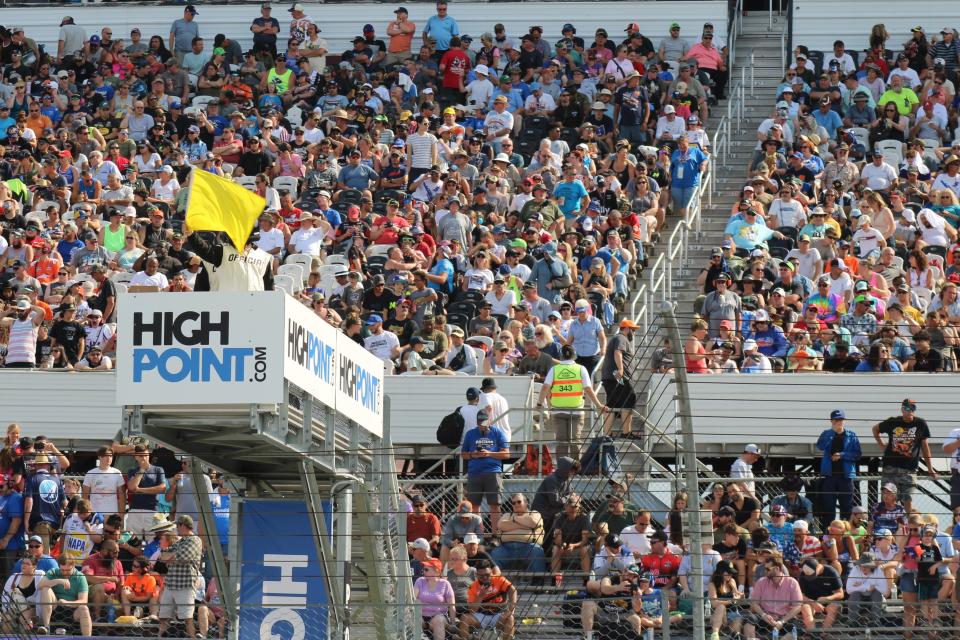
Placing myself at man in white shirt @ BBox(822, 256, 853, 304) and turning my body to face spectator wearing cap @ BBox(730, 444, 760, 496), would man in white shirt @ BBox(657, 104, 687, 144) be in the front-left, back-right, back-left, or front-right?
back-right

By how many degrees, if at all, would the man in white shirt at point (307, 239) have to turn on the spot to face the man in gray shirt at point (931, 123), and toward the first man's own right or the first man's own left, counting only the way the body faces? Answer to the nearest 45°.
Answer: approximately 90° to the first man's own left

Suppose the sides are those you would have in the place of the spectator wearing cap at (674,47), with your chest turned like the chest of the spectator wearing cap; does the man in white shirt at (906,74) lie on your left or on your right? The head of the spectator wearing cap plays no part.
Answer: on your left

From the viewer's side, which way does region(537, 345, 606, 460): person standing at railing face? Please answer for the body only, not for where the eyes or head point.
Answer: away from the camera

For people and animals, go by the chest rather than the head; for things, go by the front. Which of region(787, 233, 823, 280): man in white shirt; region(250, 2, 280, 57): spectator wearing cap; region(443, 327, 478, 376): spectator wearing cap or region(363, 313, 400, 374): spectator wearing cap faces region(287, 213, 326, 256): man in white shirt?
region(250, 2, 280, 57): spectator wearing cap

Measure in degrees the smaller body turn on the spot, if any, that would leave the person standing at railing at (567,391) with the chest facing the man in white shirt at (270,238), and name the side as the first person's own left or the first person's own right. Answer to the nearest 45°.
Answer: approximately 45° to the first person's own left

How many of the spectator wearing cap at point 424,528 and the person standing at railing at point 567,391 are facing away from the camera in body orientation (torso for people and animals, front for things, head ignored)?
1
